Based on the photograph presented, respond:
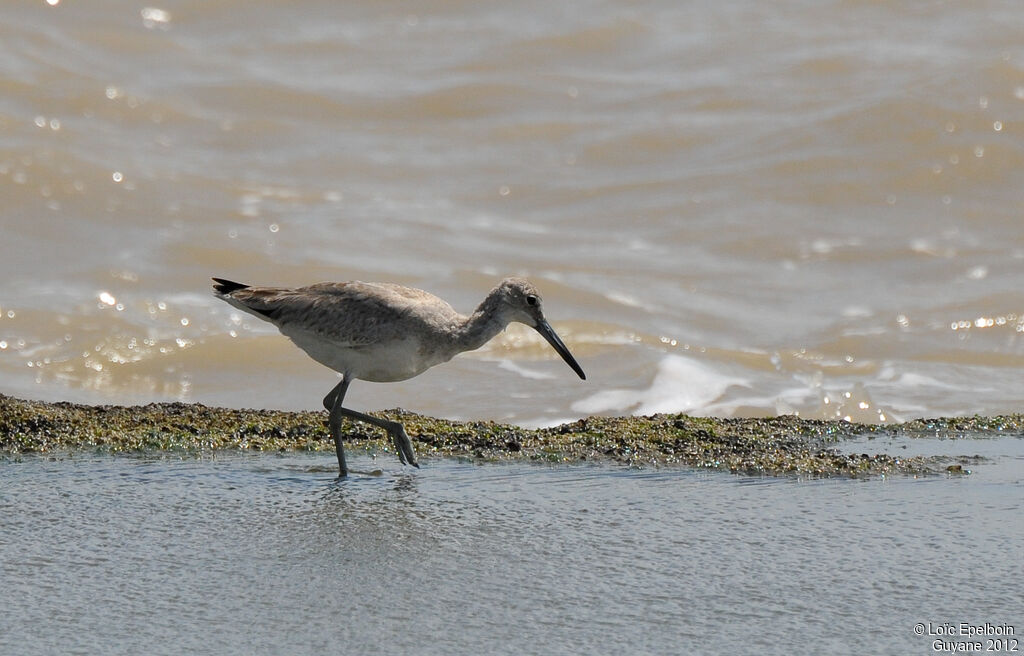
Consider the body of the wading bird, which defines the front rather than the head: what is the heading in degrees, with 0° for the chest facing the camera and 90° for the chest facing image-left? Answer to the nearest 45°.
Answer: approximately 270°
